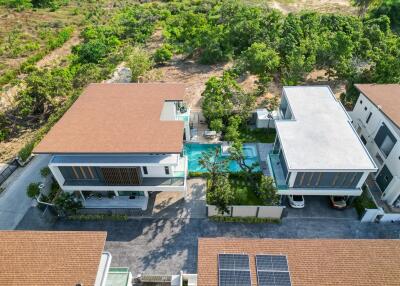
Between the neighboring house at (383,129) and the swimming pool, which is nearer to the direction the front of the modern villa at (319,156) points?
the swimming pool

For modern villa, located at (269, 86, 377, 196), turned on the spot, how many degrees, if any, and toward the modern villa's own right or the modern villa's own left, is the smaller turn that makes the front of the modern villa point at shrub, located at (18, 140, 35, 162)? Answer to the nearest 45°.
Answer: approximately 90° to the modern villa's own right

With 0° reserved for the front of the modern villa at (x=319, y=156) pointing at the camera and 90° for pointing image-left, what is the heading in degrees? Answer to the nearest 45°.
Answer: approximately 0°

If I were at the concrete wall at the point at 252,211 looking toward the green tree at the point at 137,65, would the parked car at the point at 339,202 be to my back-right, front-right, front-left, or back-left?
back-right

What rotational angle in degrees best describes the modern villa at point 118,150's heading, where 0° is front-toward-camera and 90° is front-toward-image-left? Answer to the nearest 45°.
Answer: approximately 0°

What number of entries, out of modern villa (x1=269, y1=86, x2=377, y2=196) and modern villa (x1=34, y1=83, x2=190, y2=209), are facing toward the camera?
2

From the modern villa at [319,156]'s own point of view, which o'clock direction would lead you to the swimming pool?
The swimming pool is roughly at 3 o'clock from the modern villa.

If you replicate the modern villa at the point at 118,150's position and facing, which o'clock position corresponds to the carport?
The carport is roughly at 10 o'clock from the modern villa.

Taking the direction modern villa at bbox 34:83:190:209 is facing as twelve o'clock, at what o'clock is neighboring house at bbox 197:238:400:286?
The neighboring house is roughly at 11 o'clock from the modern villa.

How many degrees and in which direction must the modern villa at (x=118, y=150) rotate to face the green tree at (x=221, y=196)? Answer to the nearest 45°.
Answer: approximately 45° to its left

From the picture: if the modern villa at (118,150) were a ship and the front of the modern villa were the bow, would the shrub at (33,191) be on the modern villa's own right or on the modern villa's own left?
on the modern villa's own right

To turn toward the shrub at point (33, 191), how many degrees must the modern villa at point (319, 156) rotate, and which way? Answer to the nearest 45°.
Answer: approximately 45° to its right
